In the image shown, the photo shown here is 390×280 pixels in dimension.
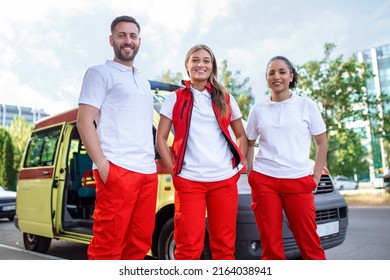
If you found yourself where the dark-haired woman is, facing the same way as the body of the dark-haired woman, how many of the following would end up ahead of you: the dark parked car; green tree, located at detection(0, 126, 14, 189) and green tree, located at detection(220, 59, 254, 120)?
0

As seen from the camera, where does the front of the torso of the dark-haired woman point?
toward the camera

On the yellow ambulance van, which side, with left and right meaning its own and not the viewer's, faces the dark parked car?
back

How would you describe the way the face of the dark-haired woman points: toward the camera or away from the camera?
toward the camera

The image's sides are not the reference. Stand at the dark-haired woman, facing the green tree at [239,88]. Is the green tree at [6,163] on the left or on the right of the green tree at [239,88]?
left

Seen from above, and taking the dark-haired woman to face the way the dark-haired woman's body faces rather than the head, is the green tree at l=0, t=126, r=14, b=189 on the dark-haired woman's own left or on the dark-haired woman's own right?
on the dark-haired woman's own right

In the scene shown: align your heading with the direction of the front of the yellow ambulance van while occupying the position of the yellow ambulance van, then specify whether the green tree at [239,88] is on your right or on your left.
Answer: on your left

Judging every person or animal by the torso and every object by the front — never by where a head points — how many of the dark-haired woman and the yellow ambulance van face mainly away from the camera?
0

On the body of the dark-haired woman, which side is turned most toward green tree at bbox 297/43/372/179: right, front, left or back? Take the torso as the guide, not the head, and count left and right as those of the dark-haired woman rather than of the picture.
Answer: back

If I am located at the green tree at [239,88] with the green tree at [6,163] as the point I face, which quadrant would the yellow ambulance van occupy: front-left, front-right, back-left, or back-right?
front-left

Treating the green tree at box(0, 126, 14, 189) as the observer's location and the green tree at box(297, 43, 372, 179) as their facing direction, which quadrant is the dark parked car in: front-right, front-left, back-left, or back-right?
front-right

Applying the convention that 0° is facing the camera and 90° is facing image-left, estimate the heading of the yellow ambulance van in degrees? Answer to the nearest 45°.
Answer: approximately 315°
